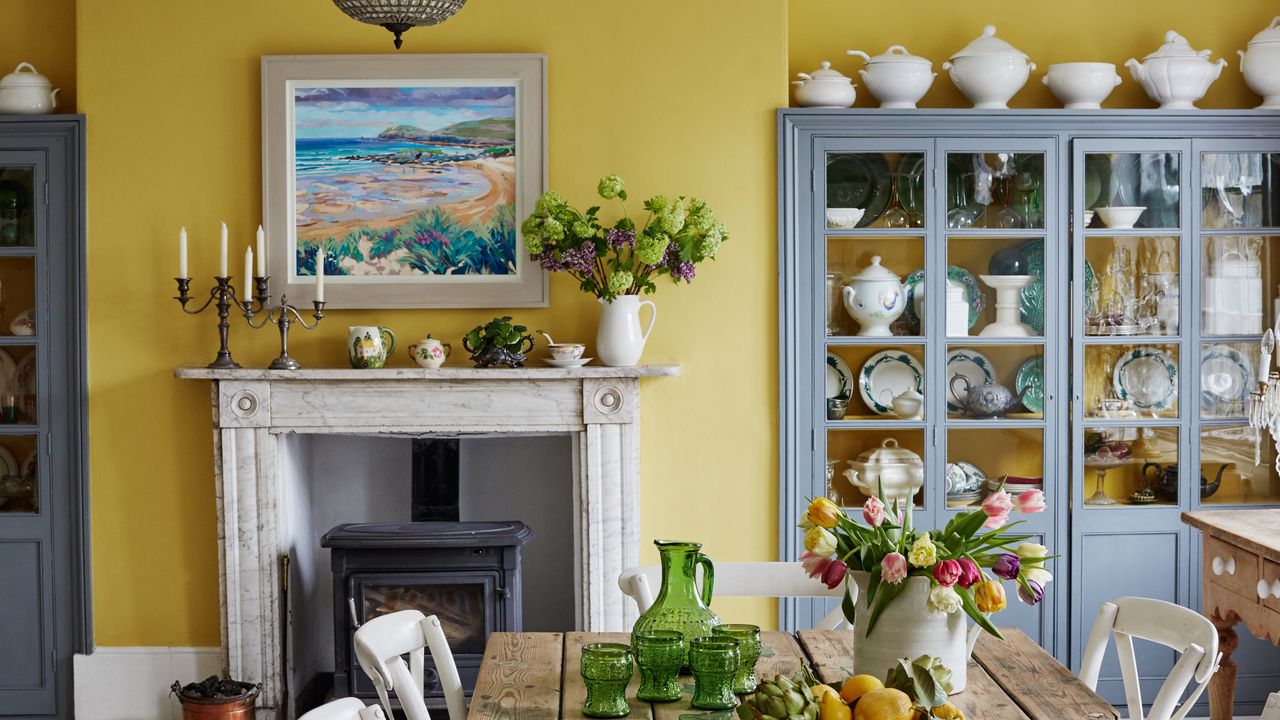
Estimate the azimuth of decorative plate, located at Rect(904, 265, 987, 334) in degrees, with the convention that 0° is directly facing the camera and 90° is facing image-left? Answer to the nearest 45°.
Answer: approximately 0°

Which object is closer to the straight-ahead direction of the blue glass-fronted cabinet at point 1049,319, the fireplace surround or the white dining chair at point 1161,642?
the white dining chair

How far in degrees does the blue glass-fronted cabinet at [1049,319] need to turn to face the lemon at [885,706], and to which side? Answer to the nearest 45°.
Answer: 0° — it already faces it

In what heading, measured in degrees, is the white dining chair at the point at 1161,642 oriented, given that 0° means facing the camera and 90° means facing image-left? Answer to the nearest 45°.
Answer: approximately 45°

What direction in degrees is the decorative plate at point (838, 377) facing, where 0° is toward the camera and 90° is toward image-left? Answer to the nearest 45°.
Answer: approximately 0°
